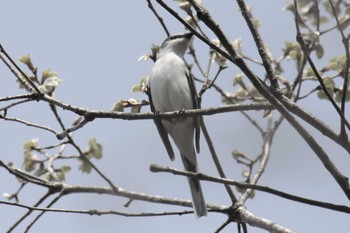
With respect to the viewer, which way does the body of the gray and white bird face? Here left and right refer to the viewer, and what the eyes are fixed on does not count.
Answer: facing the viewer

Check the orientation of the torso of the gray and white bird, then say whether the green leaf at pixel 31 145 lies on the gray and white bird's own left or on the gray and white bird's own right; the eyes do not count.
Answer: on the gray and white bird's own right
